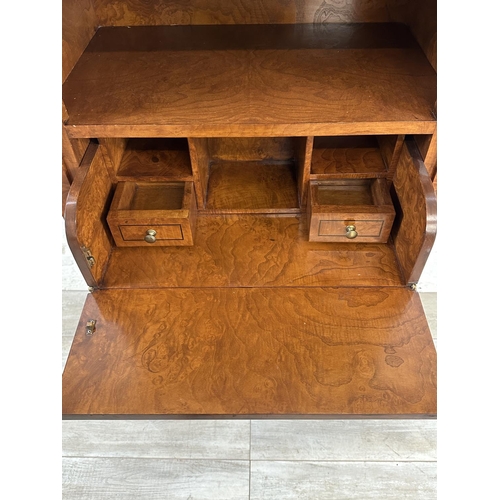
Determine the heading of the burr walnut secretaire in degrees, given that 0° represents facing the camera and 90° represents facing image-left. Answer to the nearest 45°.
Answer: approximately 0°
